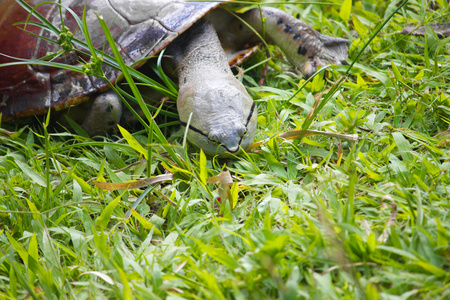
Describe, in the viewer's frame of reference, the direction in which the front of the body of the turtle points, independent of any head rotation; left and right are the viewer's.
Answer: facing the viewer and to the right of the viewer
